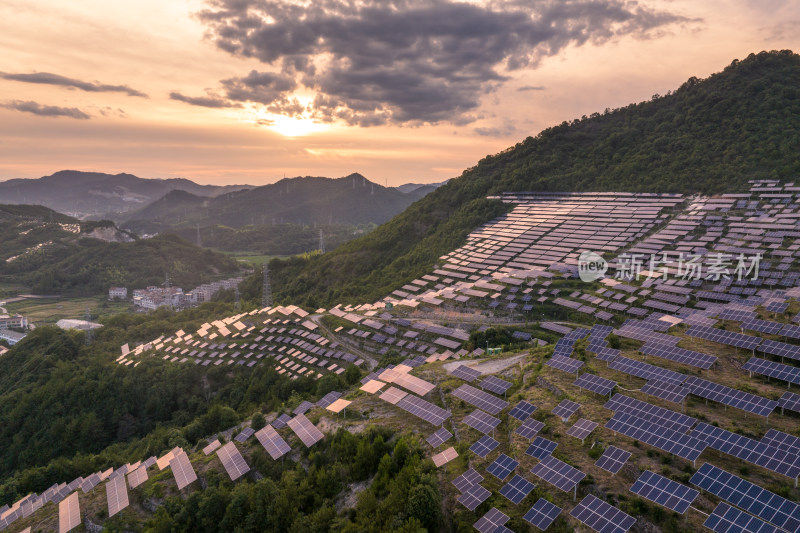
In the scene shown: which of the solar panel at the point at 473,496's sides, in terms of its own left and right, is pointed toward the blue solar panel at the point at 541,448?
back

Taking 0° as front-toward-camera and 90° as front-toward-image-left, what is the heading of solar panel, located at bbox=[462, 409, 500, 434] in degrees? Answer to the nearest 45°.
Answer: approximately 45°

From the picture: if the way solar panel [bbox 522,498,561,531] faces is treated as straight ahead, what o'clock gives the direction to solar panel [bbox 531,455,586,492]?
solar panel [bbox 531,455,586,492] is roughly at 5 o'clock from solar panel [bbox 522,498,561,531].

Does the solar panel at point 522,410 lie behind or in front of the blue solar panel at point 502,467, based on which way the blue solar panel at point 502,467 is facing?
behind

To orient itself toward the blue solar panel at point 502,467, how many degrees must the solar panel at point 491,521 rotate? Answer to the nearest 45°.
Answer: approximately 135° to its right

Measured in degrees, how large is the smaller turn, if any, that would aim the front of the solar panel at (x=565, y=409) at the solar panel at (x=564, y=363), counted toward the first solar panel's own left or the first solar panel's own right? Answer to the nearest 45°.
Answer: approximately 135° to the first solar panel's own right

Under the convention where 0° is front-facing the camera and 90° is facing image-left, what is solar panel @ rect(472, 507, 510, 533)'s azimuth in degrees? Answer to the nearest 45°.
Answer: approximately 45°

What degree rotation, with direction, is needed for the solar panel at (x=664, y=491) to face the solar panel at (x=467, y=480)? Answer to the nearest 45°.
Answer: approximately 45° to its right

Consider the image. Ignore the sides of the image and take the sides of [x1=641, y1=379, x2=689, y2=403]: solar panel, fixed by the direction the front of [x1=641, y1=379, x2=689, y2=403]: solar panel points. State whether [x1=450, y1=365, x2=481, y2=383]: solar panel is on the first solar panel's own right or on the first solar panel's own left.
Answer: on the first solar panel's own right
